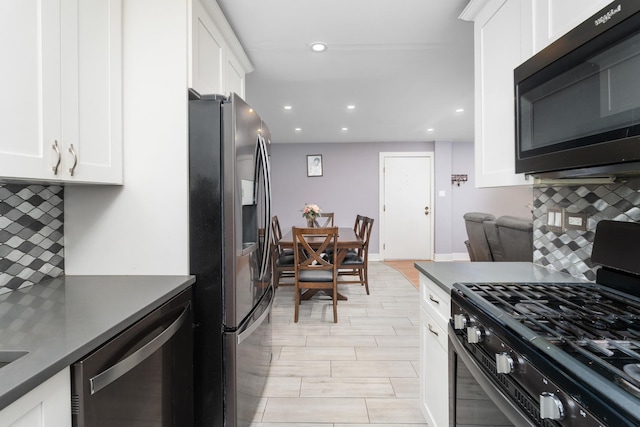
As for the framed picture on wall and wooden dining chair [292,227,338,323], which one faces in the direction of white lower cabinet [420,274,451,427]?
the framed picture on wall

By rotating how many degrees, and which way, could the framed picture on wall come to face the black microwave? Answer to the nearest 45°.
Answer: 0° — it already faces it

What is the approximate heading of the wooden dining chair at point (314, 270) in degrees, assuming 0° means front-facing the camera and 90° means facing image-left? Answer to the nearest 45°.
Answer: approximately 180°

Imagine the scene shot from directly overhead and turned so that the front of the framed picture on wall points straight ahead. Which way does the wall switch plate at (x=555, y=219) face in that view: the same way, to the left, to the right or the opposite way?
to the right

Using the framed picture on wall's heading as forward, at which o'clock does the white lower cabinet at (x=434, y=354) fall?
The white lower cabinet is roughly at 12 o'clock from the framed picture on wall.

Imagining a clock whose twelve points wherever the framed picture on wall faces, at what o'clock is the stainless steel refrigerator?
The stainless steel refrigerator is roughly at 12 o'clock from the framed picture on wall.

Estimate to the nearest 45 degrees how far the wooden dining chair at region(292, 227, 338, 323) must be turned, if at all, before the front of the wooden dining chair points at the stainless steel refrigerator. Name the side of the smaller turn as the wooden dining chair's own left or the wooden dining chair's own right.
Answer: approximately 180°

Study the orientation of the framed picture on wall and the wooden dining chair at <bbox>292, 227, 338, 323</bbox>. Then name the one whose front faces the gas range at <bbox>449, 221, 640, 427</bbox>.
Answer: the framed picture on wall

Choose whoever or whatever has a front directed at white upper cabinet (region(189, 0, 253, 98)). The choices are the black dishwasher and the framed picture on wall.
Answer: the framed picture on wall

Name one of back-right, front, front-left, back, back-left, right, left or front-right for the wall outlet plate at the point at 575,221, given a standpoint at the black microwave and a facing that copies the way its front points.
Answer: back-right
